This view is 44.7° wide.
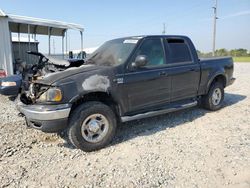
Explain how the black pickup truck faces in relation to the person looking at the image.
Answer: facing the viewer and to the left of the viewer
